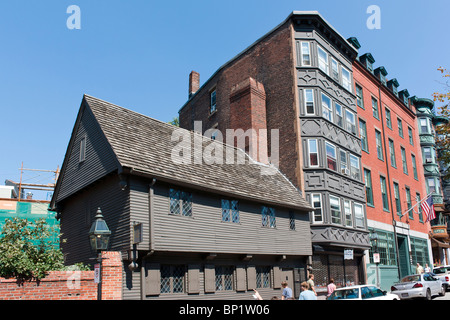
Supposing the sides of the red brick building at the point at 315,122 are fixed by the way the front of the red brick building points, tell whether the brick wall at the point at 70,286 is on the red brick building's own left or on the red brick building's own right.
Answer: on the red brick building's own right

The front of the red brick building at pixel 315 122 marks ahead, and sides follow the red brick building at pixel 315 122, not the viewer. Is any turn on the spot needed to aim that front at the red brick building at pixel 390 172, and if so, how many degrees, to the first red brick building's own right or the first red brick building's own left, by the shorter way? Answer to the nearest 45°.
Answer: approximately 90° to the first red brick building's own left

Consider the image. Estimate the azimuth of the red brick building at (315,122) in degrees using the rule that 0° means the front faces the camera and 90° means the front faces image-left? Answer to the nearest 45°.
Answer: approximately 315°

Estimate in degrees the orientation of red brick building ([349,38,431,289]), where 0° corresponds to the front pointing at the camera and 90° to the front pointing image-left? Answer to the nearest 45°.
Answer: approximately 315°

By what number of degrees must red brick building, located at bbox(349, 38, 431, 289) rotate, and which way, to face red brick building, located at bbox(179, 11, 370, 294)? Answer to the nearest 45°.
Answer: approximately 45° to its right

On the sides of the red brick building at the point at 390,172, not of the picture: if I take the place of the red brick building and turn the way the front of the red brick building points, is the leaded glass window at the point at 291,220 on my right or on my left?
on my right
